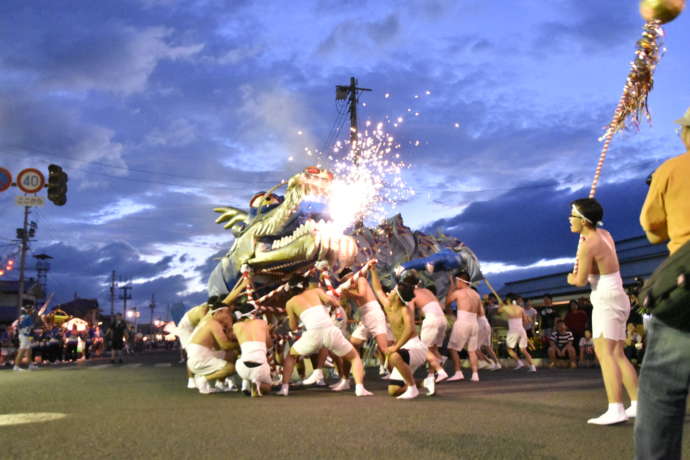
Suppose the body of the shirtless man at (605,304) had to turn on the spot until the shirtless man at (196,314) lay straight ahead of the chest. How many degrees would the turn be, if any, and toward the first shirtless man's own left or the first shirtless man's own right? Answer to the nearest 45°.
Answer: approximately 45° to the first shirtless man's own right

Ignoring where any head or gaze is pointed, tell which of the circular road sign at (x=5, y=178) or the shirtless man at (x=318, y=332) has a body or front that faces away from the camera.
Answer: the shirtless man

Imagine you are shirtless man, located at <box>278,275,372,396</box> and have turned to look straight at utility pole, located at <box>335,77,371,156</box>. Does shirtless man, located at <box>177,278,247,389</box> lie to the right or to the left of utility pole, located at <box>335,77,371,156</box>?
left

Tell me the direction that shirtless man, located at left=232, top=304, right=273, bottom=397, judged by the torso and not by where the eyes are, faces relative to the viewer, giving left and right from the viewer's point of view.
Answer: facing away from the viewer

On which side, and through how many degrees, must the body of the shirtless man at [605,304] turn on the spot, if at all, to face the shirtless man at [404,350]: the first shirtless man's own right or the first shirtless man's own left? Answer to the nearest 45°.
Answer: approximately 45° to the first shirtless man's own right

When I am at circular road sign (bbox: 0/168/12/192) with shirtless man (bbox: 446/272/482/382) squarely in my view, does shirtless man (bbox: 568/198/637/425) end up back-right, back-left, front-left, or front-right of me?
front-right

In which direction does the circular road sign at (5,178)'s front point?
toward the camera

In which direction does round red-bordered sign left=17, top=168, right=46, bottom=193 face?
toward the camera

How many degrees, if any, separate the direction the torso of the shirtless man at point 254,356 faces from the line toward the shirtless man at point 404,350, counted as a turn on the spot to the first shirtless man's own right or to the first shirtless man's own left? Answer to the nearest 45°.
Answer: approximately 135° to the first shirtless man's own right

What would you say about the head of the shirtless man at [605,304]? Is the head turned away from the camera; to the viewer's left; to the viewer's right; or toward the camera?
to the viewer's left

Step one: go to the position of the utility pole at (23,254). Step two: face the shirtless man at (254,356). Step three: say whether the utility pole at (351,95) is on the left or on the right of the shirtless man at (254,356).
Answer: left

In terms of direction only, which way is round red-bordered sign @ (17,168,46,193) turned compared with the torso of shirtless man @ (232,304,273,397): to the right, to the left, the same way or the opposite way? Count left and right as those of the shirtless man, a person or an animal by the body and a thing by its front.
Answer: the opposite way

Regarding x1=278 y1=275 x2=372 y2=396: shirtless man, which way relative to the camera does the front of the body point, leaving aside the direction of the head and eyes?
away from the camera

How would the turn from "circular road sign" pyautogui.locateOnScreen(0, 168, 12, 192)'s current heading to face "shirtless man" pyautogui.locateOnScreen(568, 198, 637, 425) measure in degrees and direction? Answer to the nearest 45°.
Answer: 0° — it already faces them

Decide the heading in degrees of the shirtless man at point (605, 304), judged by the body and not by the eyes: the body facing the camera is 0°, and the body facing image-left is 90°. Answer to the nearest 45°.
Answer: approximately 90°
